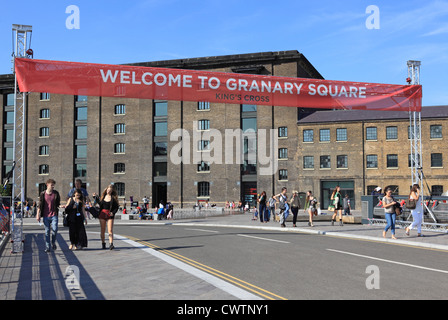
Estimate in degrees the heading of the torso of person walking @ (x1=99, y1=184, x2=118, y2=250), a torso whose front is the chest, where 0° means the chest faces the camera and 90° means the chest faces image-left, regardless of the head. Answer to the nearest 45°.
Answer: approximately 0°

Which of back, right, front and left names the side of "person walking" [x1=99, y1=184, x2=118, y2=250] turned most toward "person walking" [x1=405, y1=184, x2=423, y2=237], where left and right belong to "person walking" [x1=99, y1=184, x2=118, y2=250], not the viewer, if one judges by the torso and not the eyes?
left

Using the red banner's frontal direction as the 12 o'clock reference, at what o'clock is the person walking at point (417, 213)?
The person walking is roughly at 9 o'clock from the red banner.

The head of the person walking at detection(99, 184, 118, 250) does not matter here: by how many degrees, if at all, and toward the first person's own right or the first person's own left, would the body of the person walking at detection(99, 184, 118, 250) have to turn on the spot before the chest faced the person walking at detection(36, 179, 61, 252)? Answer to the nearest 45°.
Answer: approximately 90° to the first person's own right

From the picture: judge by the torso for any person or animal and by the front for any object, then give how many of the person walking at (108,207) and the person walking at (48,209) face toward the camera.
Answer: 2

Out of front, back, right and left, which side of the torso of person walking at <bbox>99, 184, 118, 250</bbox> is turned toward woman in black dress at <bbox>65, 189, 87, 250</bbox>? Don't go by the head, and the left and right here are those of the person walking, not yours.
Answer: right

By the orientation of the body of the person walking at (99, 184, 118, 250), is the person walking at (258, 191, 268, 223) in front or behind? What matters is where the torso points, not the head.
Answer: behind

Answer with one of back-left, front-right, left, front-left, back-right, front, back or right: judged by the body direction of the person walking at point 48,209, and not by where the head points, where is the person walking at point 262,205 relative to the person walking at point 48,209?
back-left

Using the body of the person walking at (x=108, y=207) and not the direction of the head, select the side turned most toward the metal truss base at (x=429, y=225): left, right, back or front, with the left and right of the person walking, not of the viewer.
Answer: left

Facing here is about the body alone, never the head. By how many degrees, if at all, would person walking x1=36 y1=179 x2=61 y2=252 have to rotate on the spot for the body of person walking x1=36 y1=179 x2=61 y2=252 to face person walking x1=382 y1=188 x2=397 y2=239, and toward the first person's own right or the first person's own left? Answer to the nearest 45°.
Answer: approximately 90° to the first person's own left

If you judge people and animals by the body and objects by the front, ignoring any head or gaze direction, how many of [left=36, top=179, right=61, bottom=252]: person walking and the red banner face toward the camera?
2
